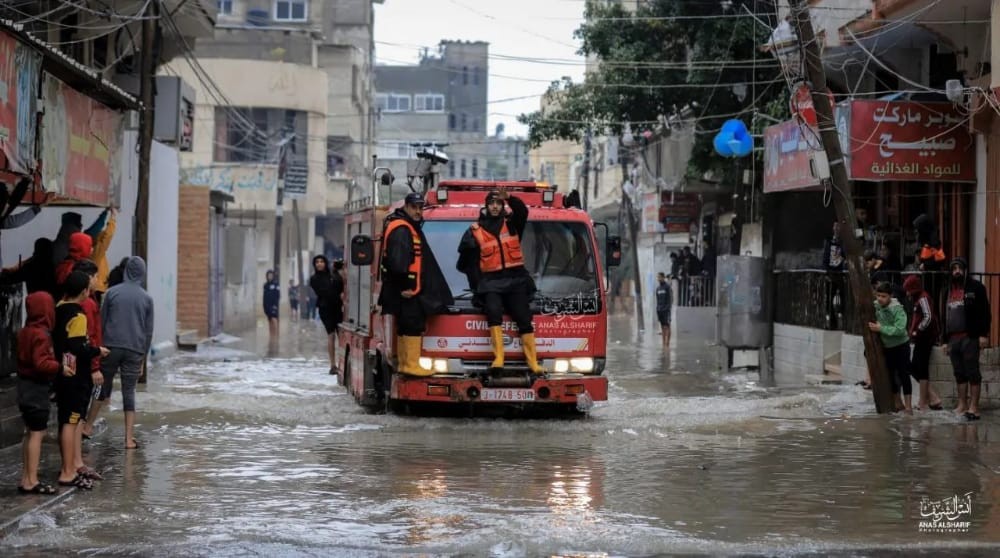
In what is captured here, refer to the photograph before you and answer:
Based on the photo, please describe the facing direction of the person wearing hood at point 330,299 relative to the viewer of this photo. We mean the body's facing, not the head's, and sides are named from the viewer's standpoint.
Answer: facing the viewer

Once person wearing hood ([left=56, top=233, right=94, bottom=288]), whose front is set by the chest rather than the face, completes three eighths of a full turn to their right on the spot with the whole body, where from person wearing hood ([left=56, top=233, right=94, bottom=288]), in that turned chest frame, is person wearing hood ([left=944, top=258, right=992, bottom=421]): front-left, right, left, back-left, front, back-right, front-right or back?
left

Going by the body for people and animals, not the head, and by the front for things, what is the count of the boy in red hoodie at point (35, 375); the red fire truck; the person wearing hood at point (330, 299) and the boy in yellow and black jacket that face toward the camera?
2

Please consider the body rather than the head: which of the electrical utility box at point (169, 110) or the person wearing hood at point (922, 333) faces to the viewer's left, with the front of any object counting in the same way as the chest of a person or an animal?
the person wearing hood

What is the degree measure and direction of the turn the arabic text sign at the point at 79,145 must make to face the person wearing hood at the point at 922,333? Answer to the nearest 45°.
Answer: approximately 45° to its left

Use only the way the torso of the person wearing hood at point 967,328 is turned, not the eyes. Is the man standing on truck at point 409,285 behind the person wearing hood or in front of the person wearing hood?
in front

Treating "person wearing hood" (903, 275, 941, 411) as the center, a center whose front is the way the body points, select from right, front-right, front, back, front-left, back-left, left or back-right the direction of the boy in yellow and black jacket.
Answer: front-left

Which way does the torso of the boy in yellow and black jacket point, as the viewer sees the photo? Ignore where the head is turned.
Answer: to the viewer's right

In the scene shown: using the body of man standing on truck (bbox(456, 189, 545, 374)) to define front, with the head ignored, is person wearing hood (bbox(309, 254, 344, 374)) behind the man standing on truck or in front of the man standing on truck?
behind

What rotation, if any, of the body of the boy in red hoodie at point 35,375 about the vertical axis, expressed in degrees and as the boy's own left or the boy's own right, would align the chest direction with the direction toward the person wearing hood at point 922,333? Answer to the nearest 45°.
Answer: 0° — they already face them

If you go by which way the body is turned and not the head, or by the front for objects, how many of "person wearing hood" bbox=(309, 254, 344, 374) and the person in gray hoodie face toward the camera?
1
